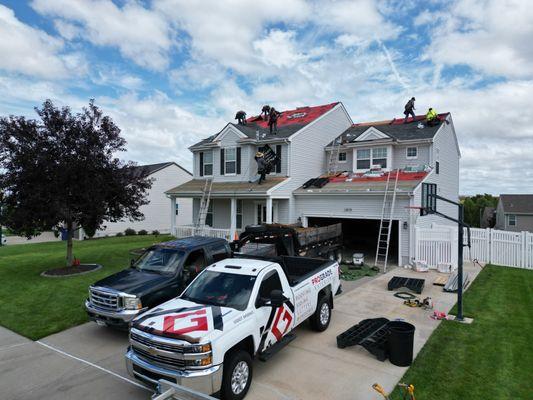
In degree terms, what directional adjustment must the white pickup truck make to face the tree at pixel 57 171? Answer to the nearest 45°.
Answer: approximately 90° to its right

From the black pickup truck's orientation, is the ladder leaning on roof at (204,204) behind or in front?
behind

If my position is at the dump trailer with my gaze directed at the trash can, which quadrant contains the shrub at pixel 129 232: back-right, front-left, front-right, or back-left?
back-right

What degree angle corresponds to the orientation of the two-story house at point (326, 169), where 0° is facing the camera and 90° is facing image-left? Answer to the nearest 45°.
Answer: approximately 45°

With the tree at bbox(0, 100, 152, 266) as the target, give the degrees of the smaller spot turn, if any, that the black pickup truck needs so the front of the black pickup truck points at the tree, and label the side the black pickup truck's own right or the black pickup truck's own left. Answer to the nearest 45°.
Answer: approximately 90° to the black pickup truck's own right

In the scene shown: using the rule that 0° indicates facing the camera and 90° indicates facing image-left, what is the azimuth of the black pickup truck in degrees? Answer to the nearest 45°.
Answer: approximately 45°

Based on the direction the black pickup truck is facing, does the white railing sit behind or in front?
behind

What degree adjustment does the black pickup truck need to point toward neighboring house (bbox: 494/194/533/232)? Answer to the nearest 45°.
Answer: approximately 180°

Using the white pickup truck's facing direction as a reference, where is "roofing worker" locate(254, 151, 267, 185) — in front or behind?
behind

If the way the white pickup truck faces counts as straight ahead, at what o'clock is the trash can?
The trash can is roughly at 7 o'clock from the white pickup truck.
